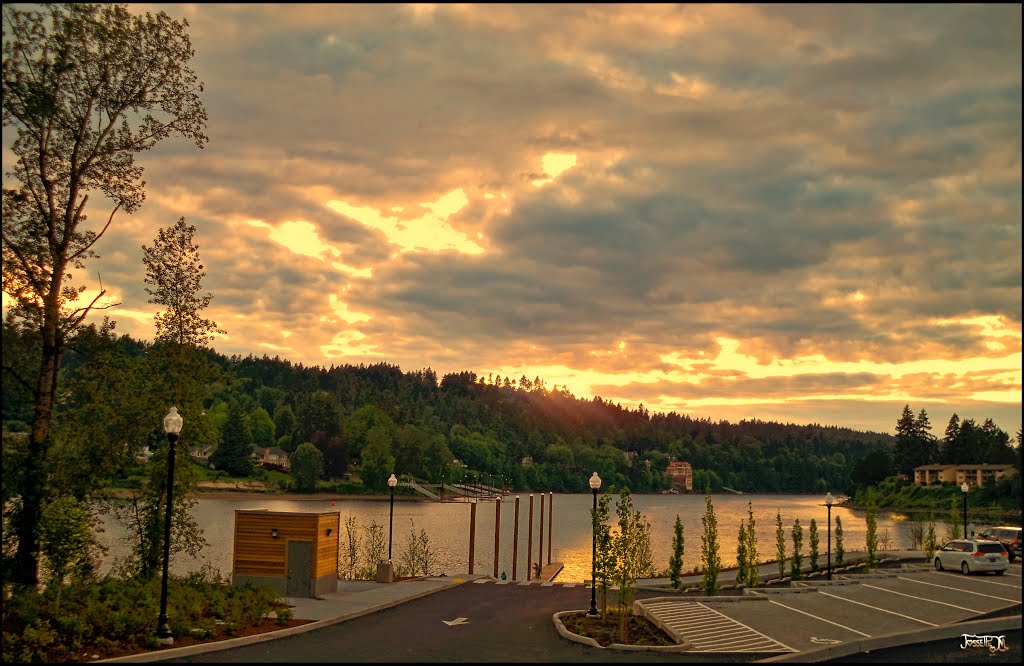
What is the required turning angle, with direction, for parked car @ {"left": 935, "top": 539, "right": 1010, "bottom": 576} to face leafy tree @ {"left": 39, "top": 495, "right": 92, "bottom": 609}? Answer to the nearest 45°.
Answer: approximately 90° to its left

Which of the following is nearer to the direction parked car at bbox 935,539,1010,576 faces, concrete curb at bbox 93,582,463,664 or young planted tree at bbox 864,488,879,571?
the young planted tree

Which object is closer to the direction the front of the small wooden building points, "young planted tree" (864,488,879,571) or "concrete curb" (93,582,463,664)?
the concrete curb

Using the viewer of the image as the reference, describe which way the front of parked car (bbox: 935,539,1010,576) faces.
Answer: facing away from the viewer and to the left of the viewer

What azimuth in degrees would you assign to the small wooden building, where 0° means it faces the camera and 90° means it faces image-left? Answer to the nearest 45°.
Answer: approximately 45°

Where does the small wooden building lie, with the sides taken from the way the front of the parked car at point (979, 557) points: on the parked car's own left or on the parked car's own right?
on the parked car's own left

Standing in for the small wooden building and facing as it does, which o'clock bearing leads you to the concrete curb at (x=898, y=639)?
The concrete curb is roughly at 9 o'clock from the small wooden building.

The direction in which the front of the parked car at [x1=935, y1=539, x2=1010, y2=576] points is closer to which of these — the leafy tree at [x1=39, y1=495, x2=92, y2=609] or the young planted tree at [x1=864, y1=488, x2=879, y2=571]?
the young planted tree

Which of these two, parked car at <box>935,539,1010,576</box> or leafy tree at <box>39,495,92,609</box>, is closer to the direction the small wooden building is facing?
the leafy tree

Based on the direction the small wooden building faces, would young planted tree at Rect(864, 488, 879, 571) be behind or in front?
behind
